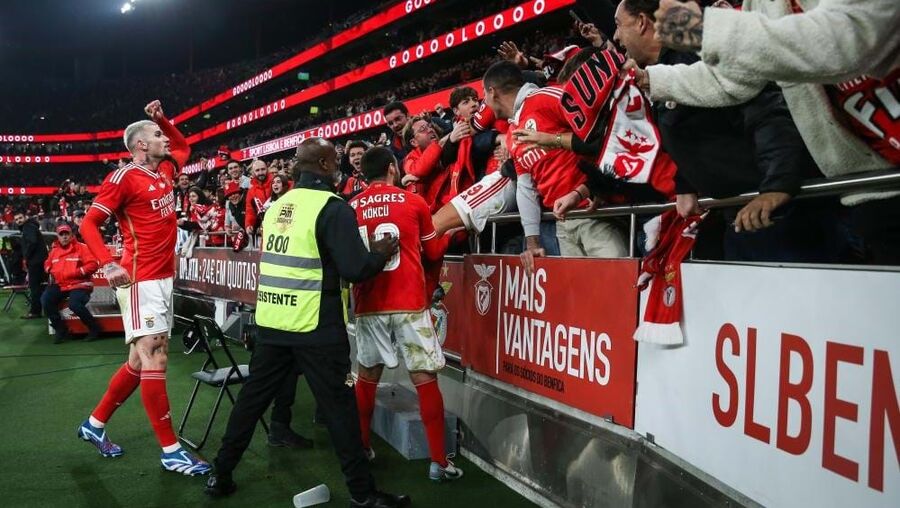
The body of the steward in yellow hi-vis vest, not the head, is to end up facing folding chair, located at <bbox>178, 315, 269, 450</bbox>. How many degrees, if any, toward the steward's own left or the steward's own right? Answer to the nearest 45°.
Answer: approximately 90° to the steward's own left

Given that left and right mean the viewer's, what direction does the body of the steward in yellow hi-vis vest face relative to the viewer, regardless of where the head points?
facing away from the viewer and to the right of the viewer
